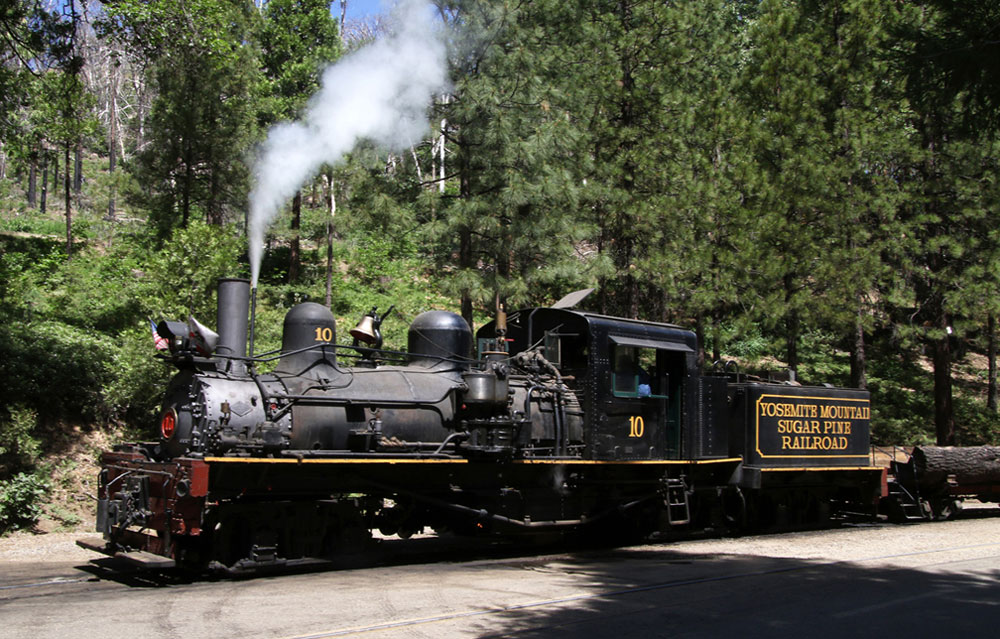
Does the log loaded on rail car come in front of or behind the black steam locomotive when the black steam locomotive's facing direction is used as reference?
behind

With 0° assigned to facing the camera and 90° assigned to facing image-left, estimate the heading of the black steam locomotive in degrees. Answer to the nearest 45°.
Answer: approximately 45°

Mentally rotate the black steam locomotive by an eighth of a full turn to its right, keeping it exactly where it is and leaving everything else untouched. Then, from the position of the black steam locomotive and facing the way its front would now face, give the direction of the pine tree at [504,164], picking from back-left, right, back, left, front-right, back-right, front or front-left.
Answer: right

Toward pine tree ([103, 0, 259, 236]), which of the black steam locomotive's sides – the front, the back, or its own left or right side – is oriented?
right

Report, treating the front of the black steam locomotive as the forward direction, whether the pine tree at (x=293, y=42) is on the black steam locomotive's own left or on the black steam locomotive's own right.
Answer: on the black steam locomotive's own right
